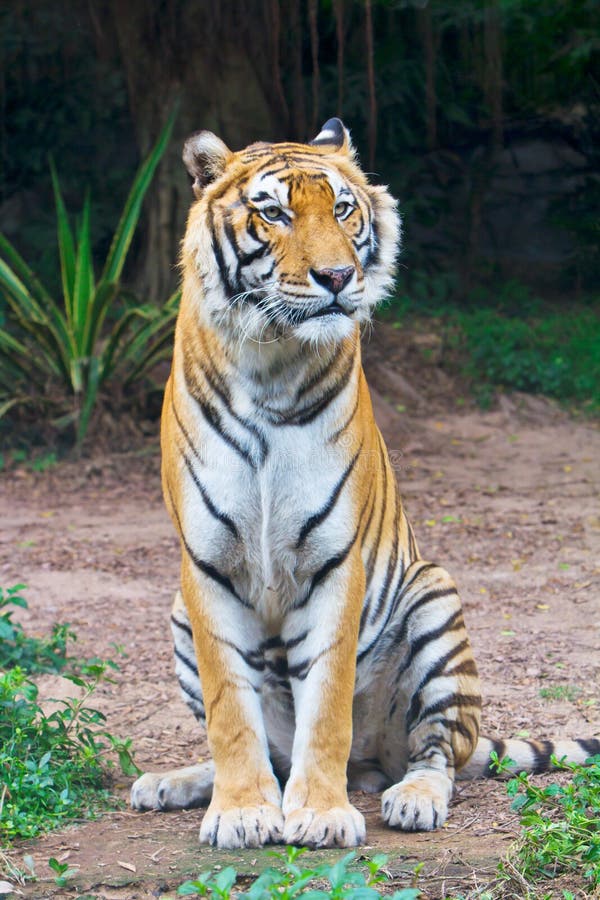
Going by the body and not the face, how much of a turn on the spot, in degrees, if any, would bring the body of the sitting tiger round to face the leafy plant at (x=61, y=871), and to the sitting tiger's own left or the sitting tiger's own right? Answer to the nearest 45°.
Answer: approximately 45° to the sitting tiger's own right

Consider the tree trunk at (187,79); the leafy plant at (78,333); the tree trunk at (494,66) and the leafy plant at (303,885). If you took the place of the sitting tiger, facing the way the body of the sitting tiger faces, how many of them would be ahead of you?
1

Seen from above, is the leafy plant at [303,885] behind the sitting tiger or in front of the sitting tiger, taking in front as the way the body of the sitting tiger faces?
in front

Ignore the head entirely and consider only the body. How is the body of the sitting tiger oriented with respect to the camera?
toward the camera

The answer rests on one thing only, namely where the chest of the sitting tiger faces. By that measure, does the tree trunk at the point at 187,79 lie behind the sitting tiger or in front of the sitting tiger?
behind

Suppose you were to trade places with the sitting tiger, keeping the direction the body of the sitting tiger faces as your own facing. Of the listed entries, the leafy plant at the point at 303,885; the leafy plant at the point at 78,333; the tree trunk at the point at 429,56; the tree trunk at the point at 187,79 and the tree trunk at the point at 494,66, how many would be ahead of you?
1

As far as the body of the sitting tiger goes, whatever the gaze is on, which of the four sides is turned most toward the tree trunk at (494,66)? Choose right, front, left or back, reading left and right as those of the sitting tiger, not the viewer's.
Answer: back

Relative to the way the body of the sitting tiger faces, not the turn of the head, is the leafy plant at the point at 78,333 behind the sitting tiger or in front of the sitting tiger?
behind

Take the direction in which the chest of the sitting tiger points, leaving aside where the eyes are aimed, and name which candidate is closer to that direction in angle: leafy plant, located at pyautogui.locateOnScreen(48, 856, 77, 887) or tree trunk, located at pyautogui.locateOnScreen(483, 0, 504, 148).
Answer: the leafy plant

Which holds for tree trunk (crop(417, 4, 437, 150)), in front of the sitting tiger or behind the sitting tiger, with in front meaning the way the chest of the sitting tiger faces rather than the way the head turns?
behind
